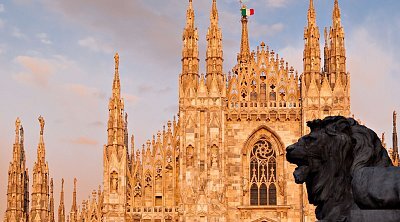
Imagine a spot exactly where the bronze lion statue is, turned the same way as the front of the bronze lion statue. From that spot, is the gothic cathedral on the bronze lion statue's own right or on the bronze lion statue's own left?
on the bronze lion statue's own right

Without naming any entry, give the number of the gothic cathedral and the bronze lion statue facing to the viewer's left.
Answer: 1

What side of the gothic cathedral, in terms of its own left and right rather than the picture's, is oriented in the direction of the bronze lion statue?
front

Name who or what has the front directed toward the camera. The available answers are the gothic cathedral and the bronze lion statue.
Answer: the gothic cathedral

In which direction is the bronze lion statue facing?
to the viewer's left

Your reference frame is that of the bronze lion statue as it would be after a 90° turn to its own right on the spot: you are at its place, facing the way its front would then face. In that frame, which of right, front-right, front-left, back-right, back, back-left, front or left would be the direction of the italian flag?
front

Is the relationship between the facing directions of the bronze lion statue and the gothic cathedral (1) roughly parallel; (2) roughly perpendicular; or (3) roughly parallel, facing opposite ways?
roughly perpendicular

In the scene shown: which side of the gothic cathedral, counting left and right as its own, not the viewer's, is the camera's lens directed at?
front
